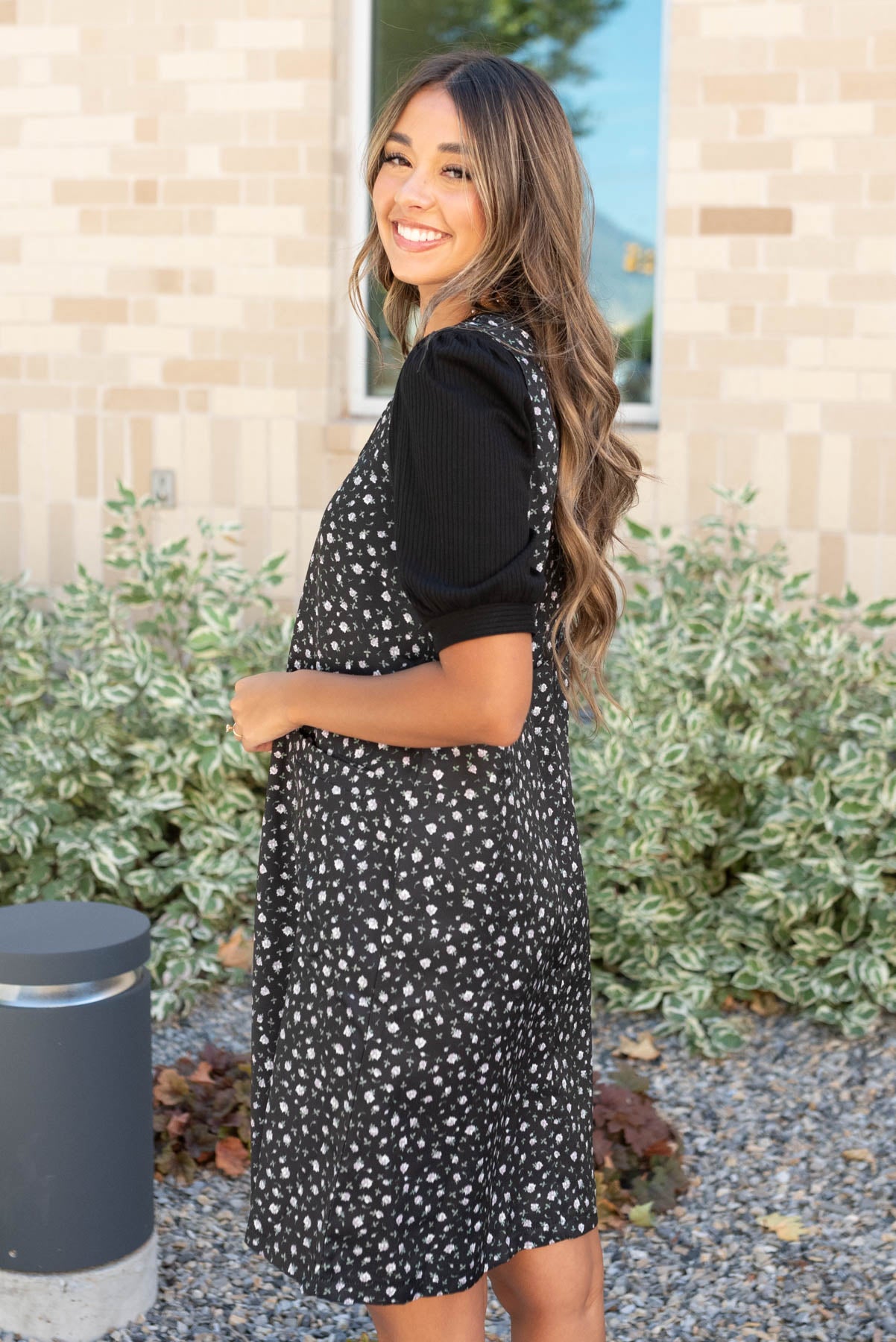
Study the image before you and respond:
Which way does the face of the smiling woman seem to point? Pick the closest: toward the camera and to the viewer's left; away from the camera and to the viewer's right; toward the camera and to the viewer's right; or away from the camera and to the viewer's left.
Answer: toward the camera and to the viewer's left

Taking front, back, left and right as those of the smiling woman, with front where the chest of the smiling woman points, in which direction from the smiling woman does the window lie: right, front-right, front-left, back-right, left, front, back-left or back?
right

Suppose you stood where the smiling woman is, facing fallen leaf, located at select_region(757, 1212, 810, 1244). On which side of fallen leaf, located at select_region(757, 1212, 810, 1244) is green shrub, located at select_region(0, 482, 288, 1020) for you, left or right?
left

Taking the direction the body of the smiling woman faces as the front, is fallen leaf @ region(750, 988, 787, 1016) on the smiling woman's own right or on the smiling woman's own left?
on the smiling woman's own right

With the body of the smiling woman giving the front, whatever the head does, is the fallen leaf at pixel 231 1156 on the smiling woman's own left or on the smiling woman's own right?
on the smiling woman's own right

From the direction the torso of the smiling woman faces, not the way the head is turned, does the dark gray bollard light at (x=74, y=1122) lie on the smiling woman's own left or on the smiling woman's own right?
on the smiling woman's own right

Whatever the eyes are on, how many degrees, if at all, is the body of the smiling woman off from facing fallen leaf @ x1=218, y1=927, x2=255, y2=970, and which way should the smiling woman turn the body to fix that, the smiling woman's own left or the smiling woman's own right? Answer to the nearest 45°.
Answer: approximately 90° to the smiling woman's own right

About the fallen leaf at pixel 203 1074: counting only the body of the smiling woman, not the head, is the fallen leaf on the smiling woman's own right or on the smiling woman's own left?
on the smiling woman's own right

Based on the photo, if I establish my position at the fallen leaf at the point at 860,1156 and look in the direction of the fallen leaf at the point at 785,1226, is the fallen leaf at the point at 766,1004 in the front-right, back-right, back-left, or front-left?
back-right

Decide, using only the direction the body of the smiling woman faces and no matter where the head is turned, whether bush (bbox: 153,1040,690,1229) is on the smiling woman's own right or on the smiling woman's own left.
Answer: on the smiling woman's own right

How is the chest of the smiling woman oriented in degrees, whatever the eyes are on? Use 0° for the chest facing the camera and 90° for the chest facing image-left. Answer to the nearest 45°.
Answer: approximately 90°

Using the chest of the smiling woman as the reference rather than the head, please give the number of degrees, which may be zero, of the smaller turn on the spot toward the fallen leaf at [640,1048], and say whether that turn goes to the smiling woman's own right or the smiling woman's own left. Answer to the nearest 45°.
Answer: approximately 90° to the smiling woman's own right
